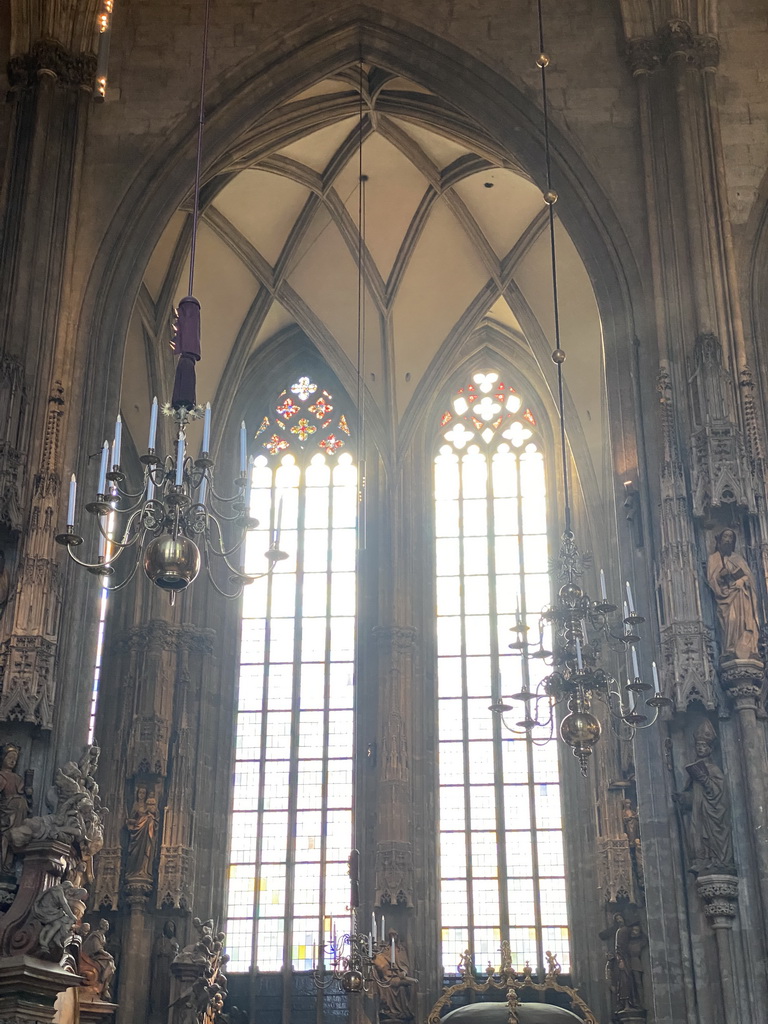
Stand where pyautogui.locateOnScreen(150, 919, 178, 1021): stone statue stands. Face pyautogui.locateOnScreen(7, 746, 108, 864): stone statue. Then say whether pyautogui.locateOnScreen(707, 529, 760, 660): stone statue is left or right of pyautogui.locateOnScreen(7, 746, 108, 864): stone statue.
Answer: left

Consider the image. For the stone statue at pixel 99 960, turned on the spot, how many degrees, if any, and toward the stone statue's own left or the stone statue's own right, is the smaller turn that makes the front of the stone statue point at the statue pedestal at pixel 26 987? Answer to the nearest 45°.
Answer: approximately 45° to the stone statue's own right

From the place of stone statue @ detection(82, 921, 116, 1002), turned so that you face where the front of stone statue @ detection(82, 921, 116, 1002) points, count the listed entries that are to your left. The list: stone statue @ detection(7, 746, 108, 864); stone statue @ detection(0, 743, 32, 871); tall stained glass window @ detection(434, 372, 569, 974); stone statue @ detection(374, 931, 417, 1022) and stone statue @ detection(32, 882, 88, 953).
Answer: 2

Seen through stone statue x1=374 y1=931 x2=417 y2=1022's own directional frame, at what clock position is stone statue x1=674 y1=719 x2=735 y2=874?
stone statue x1=674 y1=719 x2=735 y2=874 is roughly at 11 o'clock from stone statue x1=374 y1=931 x2=417 y2=1022.

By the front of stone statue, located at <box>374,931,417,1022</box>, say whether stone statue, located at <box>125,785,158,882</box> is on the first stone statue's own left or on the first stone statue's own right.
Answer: on the first stone statue's own right

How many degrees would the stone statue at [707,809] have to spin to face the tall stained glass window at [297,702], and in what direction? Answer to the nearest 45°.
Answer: approximately 90° to its right

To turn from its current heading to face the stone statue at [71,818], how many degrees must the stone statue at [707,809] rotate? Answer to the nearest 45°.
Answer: approximately 45° to its right
